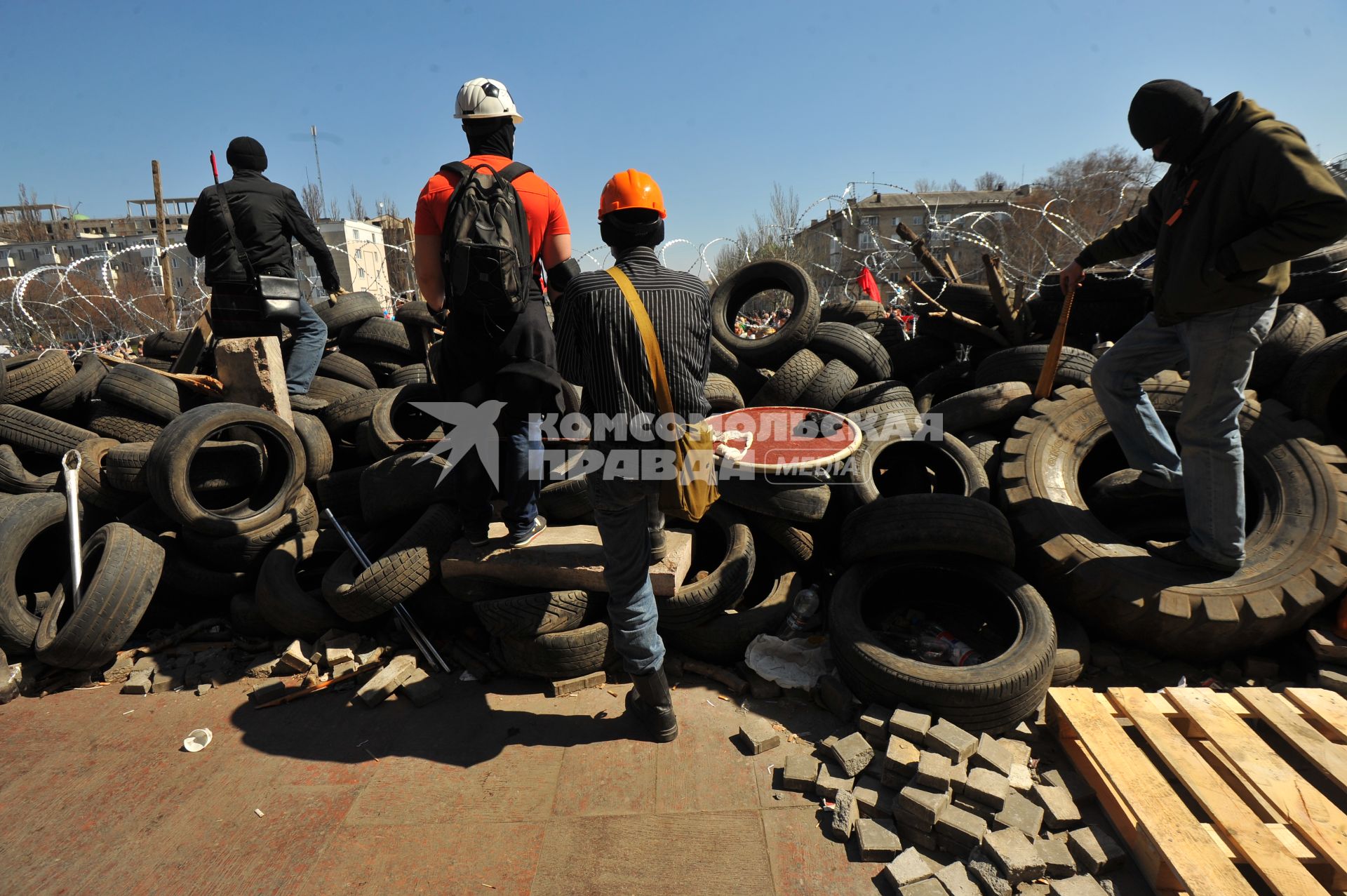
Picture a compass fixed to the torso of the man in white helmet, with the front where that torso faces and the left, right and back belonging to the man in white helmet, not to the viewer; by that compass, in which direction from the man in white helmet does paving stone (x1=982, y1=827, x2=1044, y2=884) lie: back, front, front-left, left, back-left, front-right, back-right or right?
back-right

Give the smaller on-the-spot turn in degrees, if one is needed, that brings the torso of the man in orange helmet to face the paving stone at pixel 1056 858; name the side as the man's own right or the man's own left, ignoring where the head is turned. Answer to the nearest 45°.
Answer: approximately 135° to the man's own right

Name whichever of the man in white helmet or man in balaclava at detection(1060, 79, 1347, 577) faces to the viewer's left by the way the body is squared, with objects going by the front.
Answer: the man in balaclava

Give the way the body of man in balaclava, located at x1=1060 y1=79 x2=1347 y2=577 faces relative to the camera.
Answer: to the viewer's left

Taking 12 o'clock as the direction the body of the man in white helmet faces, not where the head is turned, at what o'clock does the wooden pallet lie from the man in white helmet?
The wooden pallet is roughly at 4 o'clock from the man in white helmet.

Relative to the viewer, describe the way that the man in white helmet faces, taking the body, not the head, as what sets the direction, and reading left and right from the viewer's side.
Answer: facing away from the viewer

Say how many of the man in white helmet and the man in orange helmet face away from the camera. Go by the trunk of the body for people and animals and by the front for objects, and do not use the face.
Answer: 2

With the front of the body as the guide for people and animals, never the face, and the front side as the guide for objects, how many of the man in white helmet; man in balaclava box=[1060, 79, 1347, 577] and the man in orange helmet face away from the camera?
2

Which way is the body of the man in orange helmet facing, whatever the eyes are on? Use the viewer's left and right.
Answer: facing away from the viewer

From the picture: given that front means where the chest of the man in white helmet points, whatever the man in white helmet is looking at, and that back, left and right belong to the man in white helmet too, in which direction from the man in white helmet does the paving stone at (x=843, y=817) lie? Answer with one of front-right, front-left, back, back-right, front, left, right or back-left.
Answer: back-right

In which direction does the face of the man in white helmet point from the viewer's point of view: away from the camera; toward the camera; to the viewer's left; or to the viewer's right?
away from the camera

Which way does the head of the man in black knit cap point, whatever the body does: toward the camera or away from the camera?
away from the camera

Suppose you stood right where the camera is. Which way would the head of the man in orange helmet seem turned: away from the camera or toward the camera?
away from the camera
